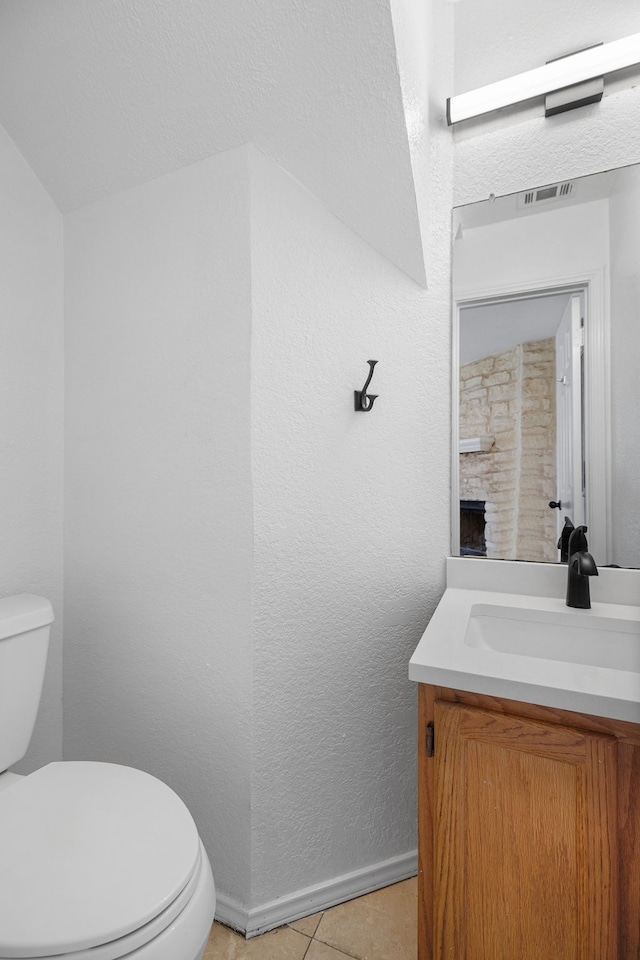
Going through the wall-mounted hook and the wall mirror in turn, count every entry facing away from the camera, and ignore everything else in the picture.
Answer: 0

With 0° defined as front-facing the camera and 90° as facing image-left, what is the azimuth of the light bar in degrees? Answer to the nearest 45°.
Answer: approximately 45°

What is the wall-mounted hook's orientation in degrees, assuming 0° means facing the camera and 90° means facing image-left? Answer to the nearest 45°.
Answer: approximately 315°

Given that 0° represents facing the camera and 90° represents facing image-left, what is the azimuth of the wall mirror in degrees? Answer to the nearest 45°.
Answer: approximately 45°

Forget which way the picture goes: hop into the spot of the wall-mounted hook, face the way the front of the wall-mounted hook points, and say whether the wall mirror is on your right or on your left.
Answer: on your left

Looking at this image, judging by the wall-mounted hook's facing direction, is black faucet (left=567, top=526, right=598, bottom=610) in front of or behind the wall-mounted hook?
in front
